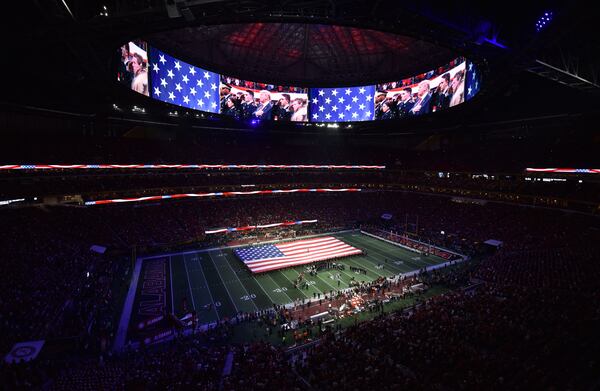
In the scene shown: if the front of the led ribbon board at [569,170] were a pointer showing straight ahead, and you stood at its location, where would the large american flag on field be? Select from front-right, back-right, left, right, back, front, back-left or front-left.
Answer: front

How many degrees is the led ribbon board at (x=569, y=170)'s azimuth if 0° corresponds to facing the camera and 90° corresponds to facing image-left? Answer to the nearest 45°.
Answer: approximately 45°
